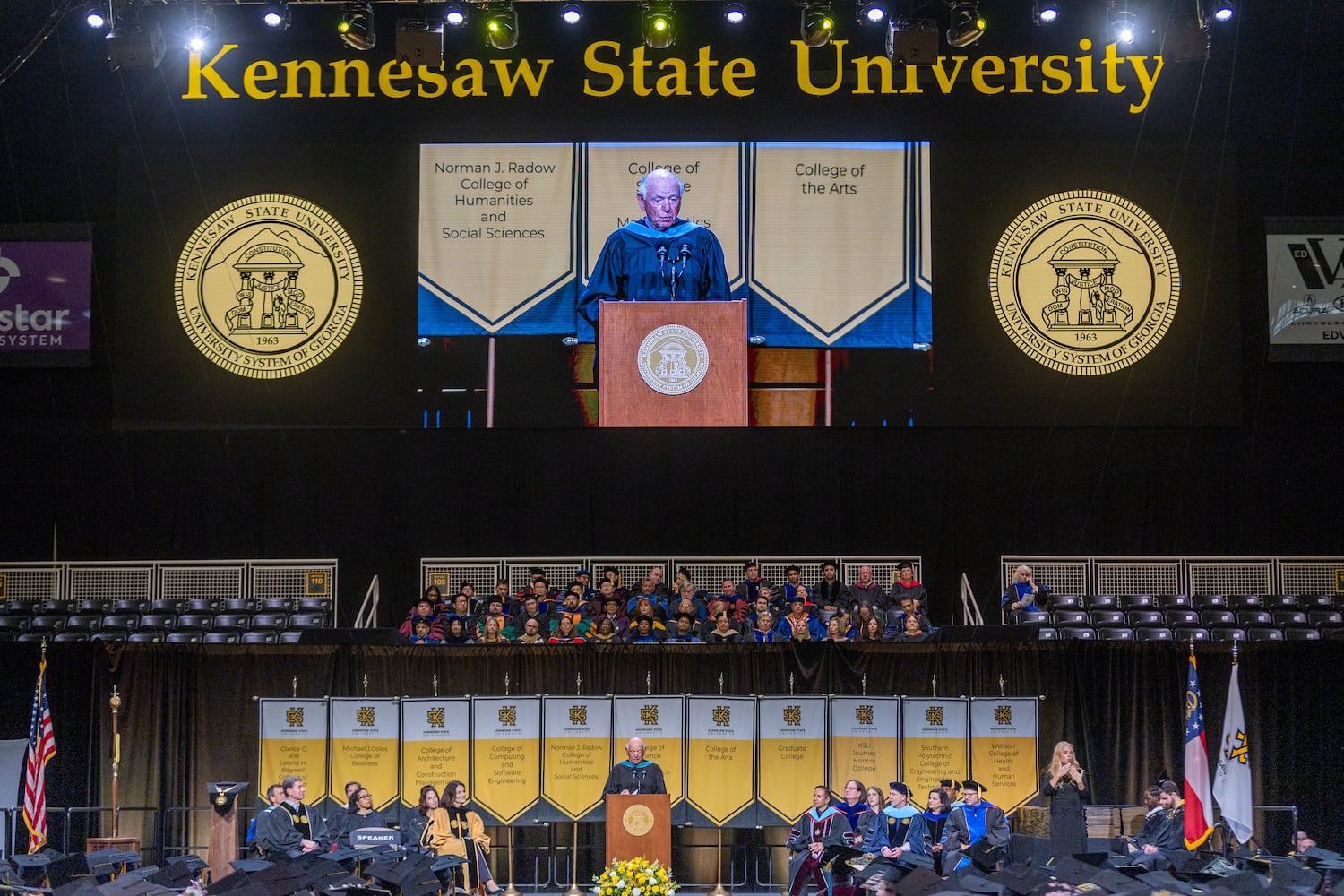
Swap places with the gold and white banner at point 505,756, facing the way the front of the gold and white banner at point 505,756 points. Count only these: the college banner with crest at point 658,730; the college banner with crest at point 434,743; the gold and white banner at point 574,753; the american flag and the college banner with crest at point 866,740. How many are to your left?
3

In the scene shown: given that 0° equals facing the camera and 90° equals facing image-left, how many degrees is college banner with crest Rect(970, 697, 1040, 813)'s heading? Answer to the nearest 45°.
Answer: approximately 0°

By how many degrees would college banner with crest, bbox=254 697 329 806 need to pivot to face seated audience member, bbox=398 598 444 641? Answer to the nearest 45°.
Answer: approximately 135° to its left

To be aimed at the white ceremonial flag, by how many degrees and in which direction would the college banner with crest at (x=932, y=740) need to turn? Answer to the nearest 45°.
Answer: approximately 90° to its left
